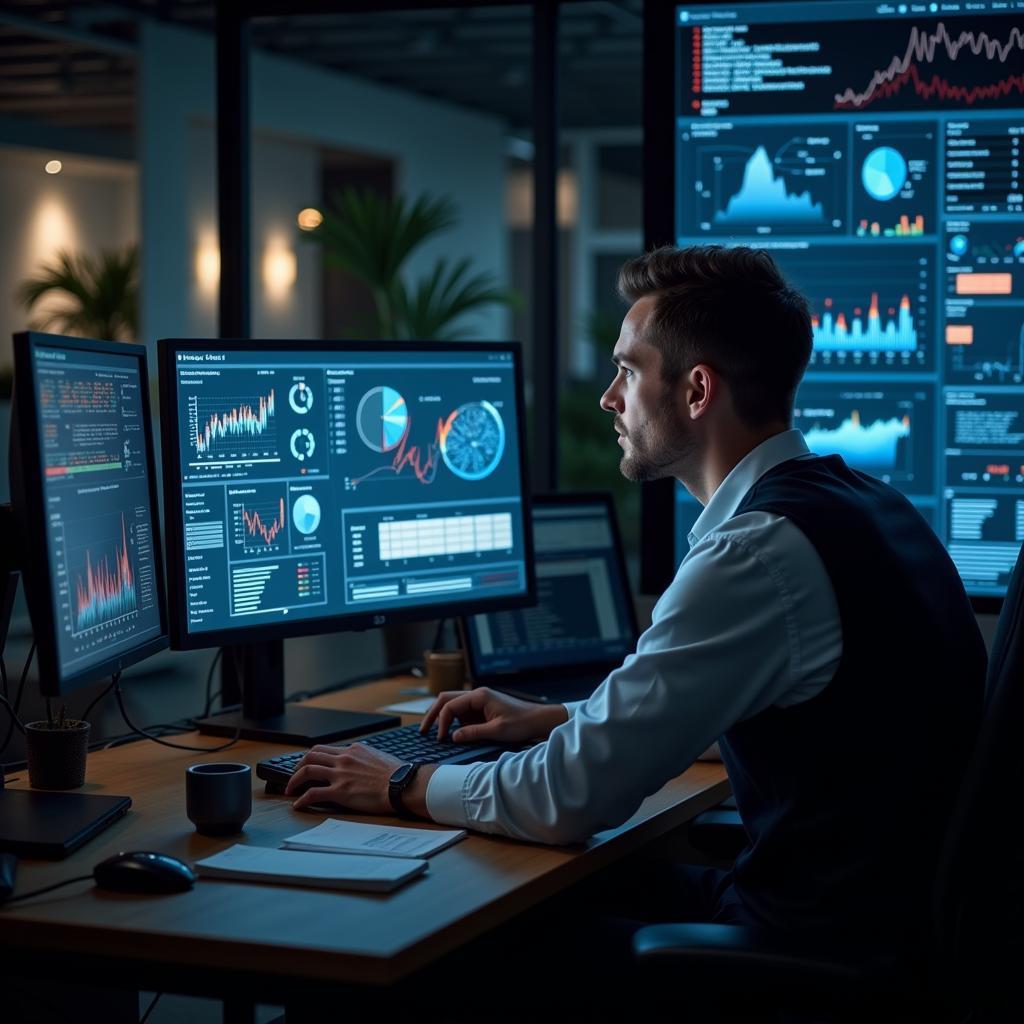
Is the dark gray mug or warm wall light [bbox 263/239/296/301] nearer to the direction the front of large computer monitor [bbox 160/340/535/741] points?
the dark gray mug

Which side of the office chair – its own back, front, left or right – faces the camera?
left

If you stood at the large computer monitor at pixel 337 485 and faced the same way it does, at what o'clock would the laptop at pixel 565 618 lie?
The laptop is roughly at 9 o'clock from the large computer monitor.

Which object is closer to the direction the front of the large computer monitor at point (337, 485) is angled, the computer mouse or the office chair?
the office chair

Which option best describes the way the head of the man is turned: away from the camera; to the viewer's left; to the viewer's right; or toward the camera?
to the viewer's left

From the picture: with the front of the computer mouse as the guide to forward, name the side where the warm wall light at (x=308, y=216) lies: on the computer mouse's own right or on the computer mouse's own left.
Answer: on the computer mouse's own right

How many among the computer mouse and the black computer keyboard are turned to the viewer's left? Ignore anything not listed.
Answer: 1

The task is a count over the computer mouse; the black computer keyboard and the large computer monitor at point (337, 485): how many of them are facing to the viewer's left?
1

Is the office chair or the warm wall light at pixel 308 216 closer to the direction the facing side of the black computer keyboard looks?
the office chair

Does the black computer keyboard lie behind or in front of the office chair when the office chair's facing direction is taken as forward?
in front

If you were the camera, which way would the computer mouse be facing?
facing to the left of the viewer

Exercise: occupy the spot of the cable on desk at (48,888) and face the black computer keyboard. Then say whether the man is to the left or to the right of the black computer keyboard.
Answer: right

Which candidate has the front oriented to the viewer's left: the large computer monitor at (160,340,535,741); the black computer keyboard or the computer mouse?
the computer mouse

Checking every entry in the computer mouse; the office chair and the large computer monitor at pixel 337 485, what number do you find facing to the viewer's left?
2

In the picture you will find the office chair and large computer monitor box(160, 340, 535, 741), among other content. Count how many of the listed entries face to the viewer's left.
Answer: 1

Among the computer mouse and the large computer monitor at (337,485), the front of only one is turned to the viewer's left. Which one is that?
the computer mouse

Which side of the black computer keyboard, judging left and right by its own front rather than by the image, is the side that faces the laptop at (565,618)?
left

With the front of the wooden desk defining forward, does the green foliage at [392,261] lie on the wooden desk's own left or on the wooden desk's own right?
on the wooden desk's own left
